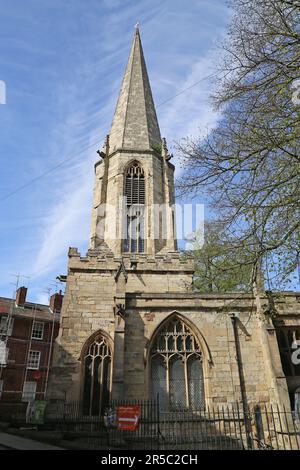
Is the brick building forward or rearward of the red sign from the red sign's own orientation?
rearward

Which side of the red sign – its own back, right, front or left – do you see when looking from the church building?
back

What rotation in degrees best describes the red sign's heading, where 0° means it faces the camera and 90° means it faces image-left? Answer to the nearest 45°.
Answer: approximately 0°
